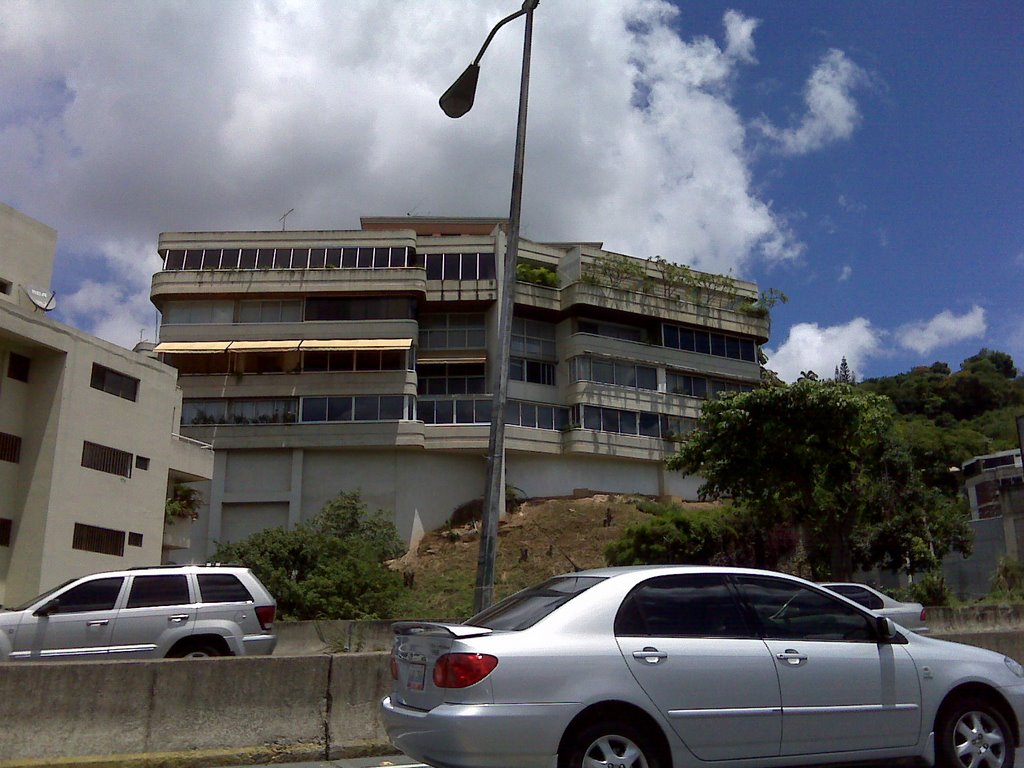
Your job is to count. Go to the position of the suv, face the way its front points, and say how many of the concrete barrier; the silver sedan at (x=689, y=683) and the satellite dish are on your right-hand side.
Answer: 1

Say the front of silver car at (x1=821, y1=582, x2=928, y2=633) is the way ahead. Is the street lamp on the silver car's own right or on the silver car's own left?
on the silver car's own left

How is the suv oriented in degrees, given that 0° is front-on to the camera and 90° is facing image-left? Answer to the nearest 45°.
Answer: approximately 90°

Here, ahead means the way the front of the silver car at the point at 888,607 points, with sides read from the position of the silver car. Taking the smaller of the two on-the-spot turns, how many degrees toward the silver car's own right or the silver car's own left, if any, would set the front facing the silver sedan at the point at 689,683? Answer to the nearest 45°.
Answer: approximately 90° to the silver car's own left

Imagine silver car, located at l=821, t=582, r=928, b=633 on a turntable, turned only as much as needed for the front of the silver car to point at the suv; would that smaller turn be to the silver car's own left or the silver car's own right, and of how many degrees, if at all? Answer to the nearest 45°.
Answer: approximately 45° to the silver car's own left

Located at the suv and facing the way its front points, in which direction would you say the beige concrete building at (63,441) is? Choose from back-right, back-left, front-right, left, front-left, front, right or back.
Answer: right

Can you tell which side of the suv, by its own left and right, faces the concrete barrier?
left

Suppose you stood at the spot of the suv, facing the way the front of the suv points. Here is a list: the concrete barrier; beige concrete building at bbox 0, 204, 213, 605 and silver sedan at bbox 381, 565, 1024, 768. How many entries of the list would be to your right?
1

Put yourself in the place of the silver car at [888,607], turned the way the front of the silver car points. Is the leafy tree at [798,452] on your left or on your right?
on your right

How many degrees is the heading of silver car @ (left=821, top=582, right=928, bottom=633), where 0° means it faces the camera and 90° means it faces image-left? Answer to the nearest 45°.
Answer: approximately 90°
